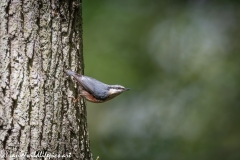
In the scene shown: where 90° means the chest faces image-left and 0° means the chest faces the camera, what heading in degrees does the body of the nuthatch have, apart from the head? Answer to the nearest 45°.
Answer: approximately 270°
